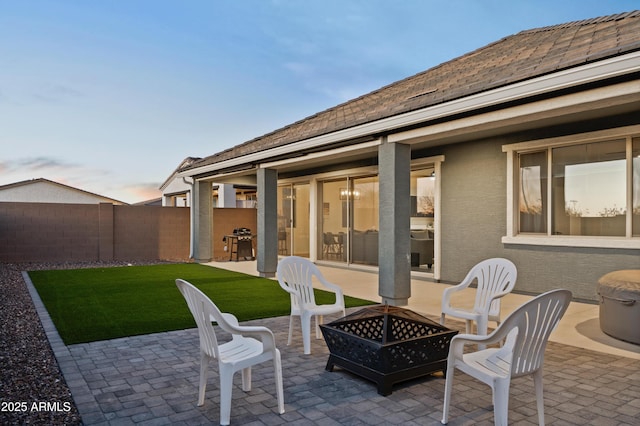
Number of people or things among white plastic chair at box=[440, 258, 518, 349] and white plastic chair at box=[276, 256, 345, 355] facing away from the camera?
0

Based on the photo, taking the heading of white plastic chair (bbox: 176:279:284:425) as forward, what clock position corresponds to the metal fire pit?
The metal fire pit is roughly at 1 o'clock from the white plastic chair.

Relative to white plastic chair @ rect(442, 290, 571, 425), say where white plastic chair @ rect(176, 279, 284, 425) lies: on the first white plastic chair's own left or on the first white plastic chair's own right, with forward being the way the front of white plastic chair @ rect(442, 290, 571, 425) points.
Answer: on the first white plastic chair's own left

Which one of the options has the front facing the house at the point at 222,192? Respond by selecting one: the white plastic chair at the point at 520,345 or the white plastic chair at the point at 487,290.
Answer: the white plastic chair at the point at 520,345

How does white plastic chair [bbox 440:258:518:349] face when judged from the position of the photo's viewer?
facing the viewer and to the left of the viewer

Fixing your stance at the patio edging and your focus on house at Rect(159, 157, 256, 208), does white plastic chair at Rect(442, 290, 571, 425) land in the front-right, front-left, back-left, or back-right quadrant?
back-right

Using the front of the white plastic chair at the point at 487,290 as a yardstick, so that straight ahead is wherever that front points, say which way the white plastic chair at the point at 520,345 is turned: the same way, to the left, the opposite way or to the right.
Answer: to the right

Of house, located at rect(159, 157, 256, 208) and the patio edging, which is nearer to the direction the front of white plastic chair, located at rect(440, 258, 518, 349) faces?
the patio edging

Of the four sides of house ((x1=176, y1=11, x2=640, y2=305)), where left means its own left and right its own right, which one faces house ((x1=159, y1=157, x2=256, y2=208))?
left

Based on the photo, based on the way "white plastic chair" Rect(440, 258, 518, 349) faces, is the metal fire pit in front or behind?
in front

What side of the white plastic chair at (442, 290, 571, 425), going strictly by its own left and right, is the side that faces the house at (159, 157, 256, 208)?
front

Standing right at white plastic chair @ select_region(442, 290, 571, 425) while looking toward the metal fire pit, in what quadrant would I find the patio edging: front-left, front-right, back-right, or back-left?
front-left

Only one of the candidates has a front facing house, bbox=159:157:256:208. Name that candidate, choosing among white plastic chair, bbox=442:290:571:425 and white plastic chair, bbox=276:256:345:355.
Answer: white plastic chair, bbox=442:290:571:425

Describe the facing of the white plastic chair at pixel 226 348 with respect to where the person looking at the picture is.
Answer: facing away from the viewer and to the right of the viewer

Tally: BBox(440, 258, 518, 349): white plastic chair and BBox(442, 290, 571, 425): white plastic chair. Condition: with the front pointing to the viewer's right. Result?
0

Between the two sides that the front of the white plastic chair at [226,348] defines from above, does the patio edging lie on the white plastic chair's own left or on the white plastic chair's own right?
on the white plastic chair's own left

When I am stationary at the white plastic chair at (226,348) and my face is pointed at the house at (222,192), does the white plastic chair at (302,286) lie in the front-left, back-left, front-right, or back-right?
front-right

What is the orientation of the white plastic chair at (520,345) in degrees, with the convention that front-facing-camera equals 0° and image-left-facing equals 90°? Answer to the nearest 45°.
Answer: approximately 135°
